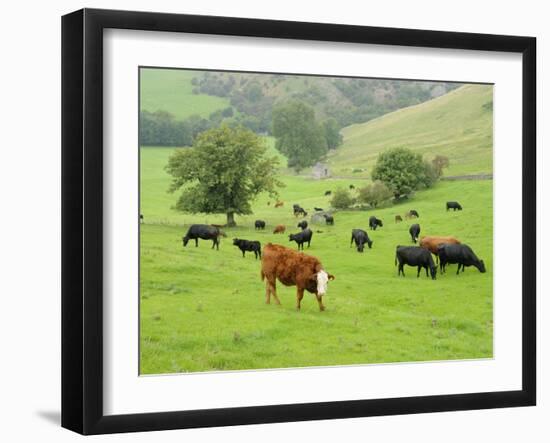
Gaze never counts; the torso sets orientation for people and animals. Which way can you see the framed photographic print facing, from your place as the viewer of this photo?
facing the viewer and to the right of the viewer
